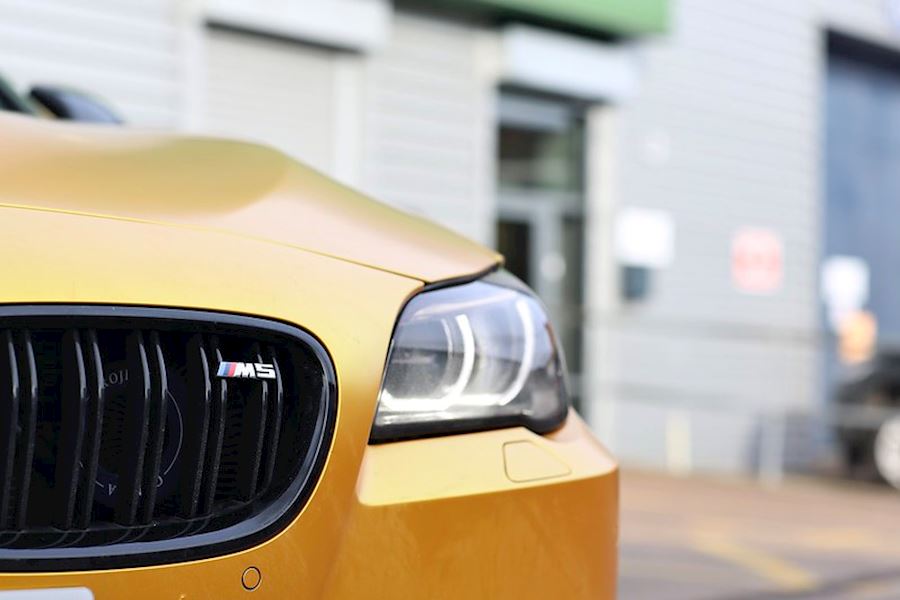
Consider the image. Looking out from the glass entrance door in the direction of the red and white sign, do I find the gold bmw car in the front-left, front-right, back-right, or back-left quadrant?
back-right

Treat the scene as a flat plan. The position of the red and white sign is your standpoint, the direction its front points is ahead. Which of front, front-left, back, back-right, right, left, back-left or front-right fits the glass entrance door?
front-right

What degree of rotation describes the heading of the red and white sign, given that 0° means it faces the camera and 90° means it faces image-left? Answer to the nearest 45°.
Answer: approximately 0°

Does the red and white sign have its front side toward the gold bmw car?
yes

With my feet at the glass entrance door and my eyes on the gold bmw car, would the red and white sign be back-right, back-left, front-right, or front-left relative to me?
back-left

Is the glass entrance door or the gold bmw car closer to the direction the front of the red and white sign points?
the gold bmw car
